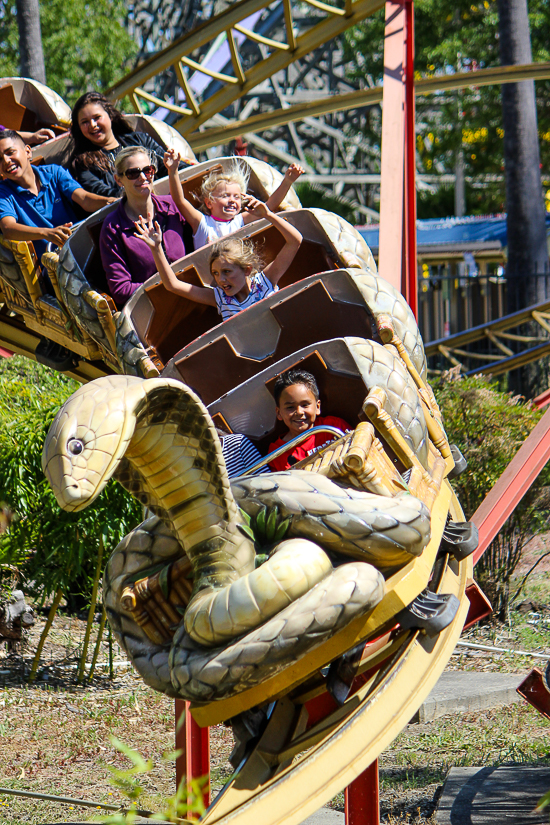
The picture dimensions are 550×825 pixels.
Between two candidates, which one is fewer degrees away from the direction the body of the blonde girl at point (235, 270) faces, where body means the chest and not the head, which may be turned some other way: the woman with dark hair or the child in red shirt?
the child in red shirt

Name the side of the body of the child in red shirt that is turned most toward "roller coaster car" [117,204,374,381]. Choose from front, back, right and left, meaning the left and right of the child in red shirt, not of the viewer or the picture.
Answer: back

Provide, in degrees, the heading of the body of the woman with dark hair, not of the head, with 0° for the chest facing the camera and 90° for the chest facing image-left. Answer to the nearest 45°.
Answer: approximately 0°

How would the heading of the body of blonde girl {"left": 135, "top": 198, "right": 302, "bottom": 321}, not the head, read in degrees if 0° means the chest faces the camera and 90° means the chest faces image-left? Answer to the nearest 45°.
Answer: approximately 45°

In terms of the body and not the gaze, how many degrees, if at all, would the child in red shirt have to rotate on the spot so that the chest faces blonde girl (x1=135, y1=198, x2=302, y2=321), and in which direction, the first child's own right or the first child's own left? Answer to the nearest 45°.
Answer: approximately 180°

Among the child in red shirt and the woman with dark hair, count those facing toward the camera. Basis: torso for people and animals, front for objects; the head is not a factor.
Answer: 2

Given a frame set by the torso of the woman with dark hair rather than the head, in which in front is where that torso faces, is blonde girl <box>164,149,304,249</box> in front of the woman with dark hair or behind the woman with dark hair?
in front
